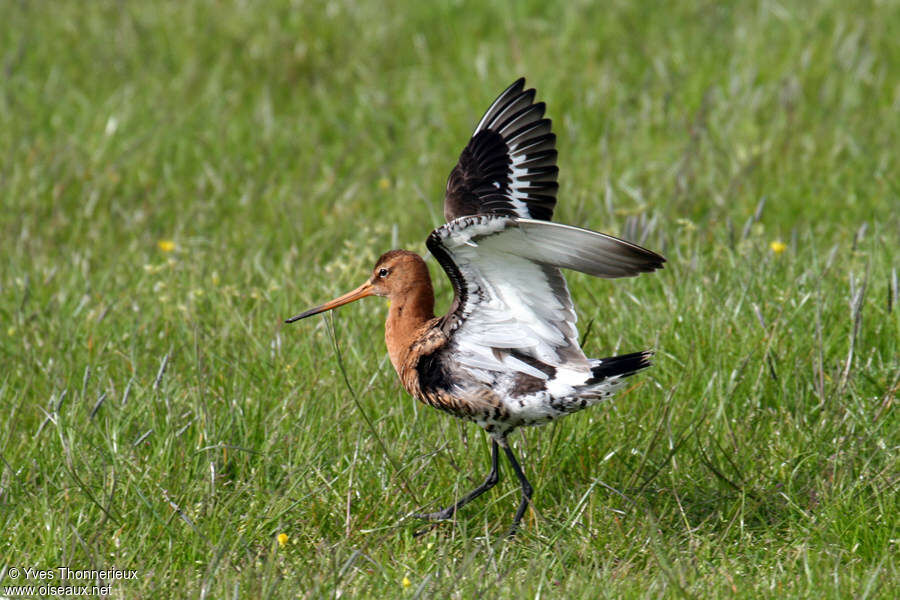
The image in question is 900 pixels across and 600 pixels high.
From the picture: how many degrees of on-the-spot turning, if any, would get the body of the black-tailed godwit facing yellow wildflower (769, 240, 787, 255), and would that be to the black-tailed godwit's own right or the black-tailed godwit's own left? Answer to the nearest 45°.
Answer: approximately 135° to the black-tailed godwit's own right

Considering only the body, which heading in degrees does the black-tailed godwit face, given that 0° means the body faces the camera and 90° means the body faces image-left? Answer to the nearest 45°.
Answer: approximately 90°
